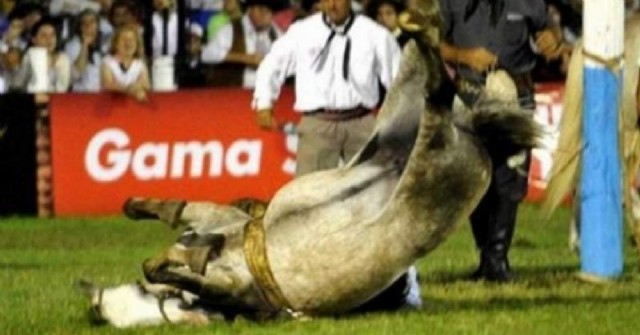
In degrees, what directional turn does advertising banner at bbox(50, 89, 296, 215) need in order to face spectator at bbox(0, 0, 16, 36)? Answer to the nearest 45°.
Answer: approximately 135° to its right

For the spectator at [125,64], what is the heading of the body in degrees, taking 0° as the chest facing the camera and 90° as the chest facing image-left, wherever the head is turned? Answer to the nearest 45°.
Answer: approximately 0°

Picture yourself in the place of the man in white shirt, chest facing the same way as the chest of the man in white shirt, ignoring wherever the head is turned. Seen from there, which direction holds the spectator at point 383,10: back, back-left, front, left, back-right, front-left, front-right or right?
back

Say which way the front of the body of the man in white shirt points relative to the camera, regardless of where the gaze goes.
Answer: toward the camera

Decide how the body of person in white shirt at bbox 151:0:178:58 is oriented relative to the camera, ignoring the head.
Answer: toward the camera

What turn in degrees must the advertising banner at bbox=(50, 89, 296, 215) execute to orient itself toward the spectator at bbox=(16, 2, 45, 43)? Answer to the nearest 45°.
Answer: approximately 135° to its right

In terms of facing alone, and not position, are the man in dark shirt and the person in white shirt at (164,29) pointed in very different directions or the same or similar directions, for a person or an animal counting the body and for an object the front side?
same or similar directions
